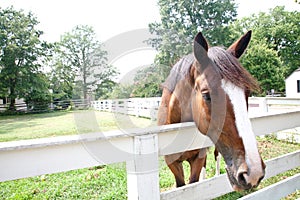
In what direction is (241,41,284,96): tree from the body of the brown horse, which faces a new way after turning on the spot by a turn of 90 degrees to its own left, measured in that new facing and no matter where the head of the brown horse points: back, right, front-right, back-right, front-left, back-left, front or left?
front-left

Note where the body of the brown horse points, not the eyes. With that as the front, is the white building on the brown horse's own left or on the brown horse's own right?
on the brown horse's own left

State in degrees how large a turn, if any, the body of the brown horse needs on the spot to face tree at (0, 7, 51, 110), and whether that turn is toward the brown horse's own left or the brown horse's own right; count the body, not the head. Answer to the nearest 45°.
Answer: approximately 180°

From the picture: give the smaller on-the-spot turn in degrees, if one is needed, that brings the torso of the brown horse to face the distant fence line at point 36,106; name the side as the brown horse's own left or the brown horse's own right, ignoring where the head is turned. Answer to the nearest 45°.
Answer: approximately 180°

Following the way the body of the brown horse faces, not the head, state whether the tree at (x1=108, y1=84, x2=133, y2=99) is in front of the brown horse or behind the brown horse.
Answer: behind

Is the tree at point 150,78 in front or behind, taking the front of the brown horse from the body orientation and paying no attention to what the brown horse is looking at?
behind

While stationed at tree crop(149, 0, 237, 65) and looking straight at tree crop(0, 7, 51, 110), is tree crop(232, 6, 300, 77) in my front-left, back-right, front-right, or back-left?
back-right

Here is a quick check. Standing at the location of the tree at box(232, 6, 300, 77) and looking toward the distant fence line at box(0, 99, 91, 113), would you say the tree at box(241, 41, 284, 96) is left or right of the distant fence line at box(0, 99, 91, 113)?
left

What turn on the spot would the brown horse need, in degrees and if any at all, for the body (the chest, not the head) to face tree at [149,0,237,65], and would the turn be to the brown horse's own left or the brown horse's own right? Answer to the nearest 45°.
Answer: approximately 135° to the brown horse's own left

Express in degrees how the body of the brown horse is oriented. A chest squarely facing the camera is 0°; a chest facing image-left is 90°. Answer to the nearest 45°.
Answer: approximately 315°
